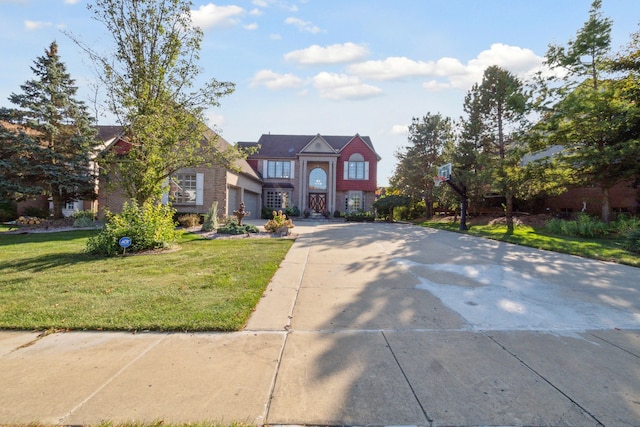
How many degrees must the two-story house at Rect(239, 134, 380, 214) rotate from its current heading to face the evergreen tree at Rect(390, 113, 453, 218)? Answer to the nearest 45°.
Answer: approximately 45° to its left

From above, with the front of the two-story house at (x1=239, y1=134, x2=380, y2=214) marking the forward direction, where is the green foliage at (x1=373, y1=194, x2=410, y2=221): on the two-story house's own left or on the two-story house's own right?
on the two-story house's own left

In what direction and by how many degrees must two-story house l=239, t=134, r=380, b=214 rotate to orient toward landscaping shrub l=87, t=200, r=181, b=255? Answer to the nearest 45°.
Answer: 0° — it already faces it

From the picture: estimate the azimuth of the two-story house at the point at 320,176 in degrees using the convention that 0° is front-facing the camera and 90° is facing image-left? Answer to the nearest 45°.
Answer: approximately 0°

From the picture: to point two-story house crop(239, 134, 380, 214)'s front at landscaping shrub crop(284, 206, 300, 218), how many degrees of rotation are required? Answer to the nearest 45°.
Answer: approximately 45° to its right

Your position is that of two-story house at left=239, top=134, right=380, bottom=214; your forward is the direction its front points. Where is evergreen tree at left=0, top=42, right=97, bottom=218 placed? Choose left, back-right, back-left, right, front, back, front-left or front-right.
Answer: front-right

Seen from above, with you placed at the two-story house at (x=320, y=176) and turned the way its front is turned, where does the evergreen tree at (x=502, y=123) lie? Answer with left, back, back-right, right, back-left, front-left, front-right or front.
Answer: front-left

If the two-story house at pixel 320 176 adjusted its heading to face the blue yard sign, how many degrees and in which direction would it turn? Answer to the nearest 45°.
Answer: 0° — it already faces it

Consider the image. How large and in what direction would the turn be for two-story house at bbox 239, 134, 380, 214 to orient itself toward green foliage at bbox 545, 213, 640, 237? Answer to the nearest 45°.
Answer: approximately 45° to its left

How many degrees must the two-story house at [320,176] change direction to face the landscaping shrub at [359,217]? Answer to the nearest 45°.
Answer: approximately 45° to its left
